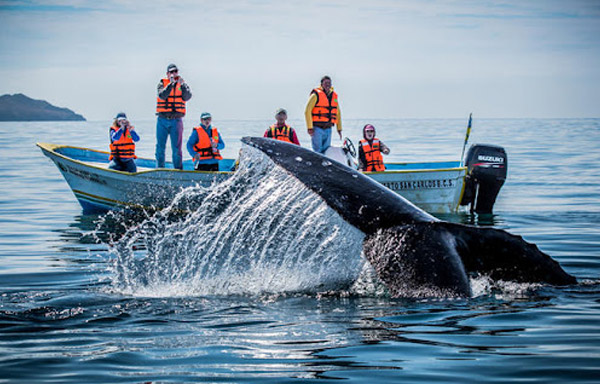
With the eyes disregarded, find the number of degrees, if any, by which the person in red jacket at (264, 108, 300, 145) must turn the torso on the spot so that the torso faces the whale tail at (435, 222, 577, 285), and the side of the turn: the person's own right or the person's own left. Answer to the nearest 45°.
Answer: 0° — they already face it

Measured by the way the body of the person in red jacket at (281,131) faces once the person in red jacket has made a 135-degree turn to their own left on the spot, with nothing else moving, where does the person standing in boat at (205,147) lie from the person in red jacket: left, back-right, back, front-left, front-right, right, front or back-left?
back-left

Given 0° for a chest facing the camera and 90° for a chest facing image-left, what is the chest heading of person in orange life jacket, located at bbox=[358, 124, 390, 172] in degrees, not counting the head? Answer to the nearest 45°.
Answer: approximately 0°

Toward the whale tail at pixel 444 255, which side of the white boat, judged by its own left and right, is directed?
left

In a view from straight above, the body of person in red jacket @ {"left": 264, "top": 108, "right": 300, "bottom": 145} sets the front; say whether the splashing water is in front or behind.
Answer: in front

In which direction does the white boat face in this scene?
to the viewer's left

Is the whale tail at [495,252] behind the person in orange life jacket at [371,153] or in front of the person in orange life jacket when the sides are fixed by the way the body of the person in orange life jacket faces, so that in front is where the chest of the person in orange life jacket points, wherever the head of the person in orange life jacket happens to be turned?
in front

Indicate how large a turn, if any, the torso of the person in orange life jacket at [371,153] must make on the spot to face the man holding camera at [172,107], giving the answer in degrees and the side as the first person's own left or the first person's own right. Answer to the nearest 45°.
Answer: approximately 90° to the first person's own right

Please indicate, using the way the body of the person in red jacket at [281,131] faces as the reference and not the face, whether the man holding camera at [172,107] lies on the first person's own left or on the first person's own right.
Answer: on the first person's own right

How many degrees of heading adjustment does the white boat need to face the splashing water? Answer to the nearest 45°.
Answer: approximately 90° to its left
